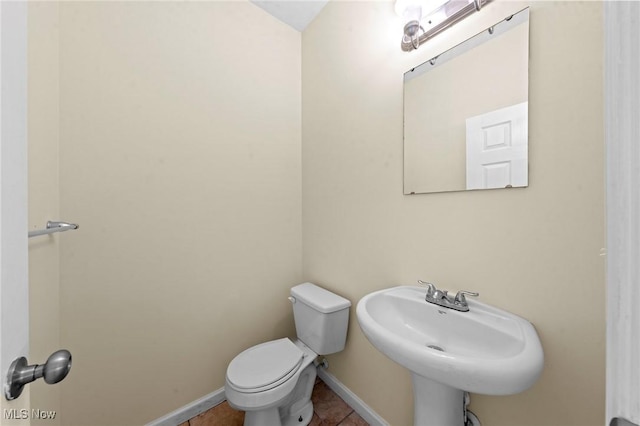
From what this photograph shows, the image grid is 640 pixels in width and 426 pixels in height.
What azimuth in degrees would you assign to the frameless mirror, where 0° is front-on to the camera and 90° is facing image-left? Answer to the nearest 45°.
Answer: approximately 45°
